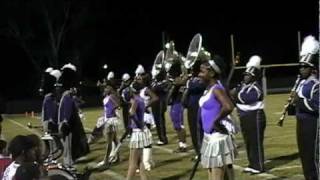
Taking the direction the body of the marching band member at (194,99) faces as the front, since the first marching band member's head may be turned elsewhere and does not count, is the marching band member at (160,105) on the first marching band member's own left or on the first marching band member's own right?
on the first marching band member's own right
